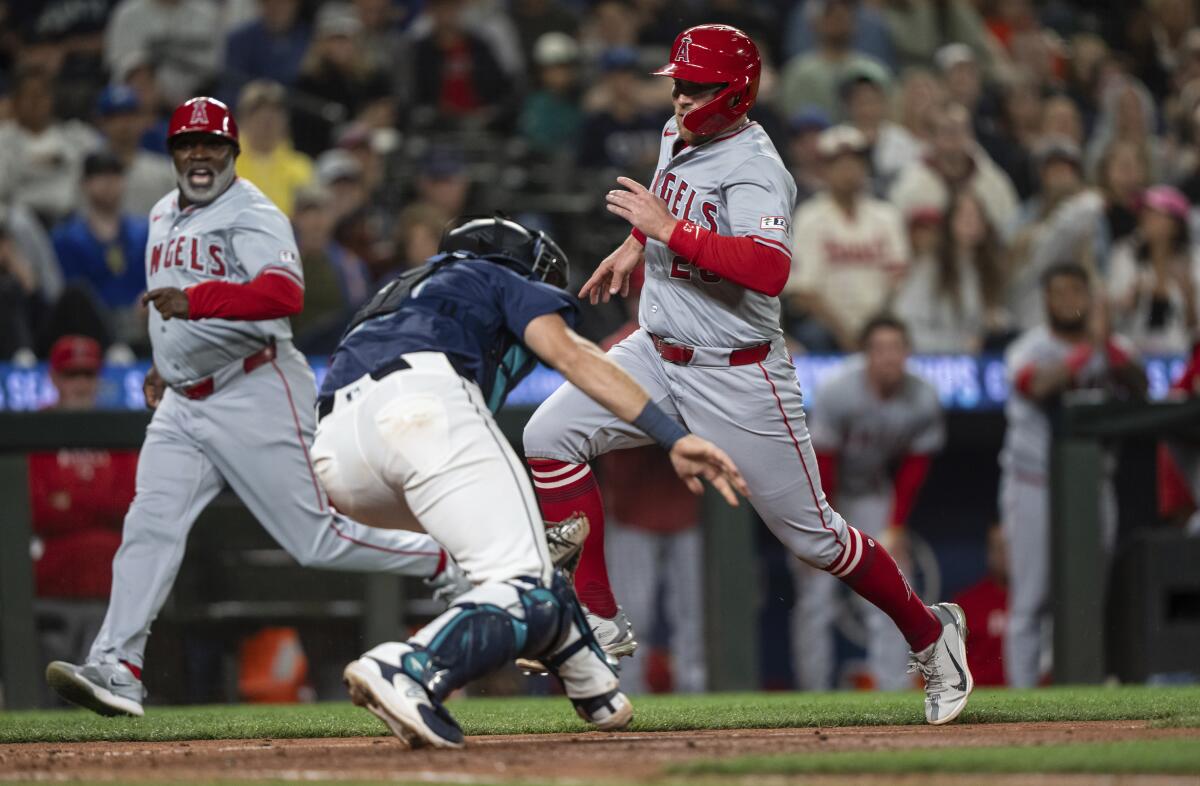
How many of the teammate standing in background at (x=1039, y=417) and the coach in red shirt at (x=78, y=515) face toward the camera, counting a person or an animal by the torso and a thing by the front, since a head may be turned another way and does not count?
2

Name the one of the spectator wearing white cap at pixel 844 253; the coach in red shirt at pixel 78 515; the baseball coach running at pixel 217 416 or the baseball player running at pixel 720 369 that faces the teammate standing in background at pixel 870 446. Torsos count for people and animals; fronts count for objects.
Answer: the spectator wearing white cap

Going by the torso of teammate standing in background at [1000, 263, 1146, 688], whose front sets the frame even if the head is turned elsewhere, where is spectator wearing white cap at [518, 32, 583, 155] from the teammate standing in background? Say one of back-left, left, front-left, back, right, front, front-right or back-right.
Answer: back-right

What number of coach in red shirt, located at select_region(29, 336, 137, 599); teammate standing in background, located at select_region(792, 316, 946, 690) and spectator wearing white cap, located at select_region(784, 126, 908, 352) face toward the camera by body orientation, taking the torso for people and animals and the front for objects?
3

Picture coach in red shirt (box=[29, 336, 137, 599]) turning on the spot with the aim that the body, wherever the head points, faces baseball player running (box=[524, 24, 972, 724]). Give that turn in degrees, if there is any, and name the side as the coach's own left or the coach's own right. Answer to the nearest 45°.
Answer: approximately 45° to the coach's own left

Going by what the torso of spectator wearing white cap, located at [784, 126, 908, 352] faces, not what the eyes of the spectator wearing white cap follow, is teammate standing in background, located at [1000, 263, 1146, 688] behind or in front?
in front

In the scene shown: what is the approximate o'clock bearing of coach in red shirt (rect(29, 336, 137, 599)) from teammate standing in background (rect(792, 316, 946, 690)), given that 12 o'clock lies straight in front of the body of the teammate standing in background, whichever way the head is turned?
The coach in red shirt is roughly at 2 o'clock from the teammate standing in background.

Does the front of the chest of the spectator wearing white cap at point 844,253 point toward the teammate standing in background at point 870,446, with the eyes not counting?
yes

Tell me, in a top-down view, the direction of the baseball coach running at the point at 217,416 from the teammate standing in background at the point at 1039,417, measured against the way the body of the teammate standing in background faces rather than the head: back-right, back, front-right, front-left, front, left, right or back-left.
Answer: front-right
